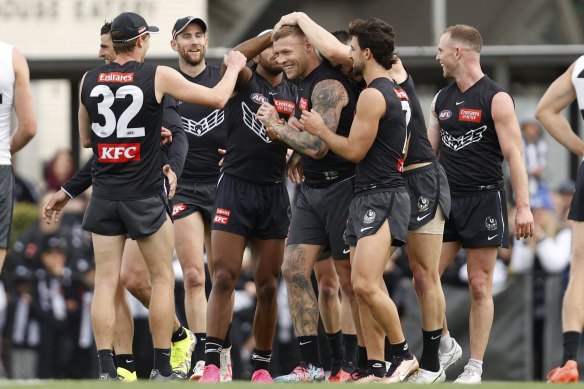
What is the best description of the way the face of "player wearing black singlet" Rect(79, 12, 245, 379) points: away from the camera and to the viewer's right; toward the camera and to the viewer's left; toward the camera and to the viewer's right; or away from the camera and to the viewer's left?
away from the camera and to the viewer's right

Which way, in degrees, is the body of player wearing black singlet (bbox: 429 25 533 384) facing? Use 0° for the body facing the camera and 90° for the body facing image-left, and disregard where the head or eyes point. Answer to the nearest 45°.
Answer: approximately 45°

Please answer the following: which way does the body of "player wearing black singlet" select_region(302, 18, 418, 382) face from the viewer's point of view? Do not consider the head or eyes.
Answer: to the viewer's left

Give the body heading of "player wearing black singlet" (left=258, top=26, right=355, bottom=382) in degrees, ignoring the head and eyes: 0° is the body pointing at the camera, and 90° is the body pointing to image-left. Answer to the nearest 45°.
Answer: approximately 45°

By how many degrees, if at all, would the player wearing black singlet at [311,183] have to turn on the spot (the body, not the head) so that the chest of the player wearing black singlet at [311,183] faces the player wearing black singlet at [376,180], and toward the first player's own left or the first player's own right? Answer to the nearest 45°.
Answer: approximately 90° to the first player's own left

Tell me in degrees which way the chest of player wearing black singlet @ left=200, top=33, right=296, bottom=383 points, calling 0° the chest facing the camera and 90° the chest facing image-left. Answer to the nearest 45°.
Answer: approximately 0°

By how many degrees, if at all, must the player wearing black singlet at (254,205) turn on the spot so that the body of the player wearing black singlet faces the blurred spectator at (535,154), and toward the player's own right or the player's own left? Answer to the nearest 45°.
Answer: approximately 135° to the player's own left

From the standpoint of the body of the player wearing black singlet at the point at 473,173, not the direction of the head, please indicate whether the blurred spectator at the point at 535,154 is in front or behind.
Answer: behind
